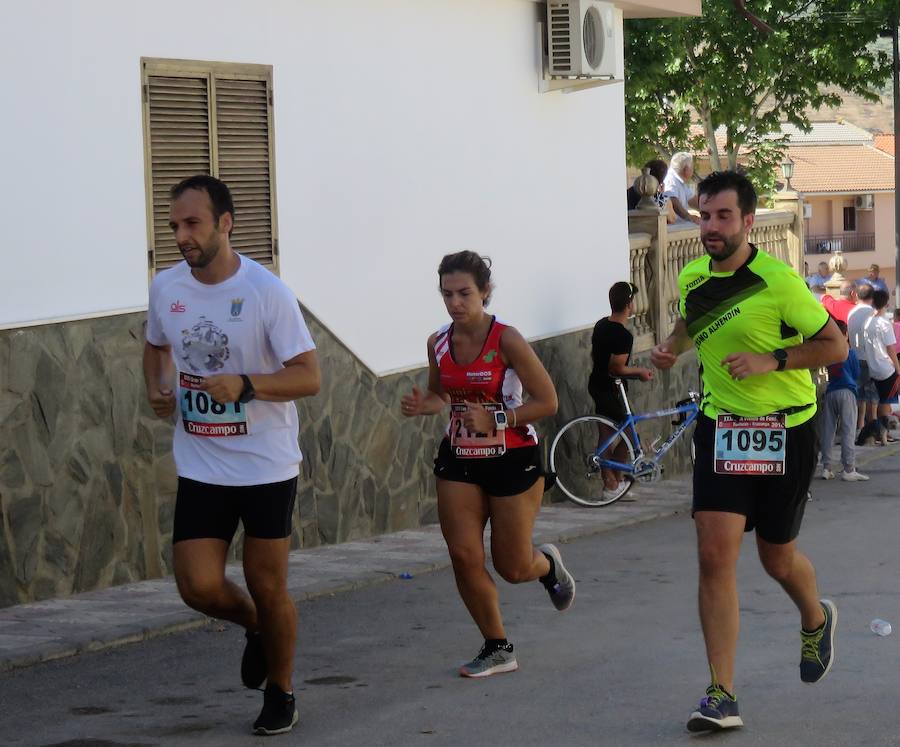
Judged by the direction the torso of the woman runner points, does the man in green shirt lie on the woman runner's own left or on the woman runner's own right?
on the woman runner's own left

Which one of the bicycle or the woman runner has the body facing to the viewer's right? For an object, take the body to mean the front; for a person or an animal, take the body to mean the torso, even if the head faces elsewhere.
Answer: the bicycle

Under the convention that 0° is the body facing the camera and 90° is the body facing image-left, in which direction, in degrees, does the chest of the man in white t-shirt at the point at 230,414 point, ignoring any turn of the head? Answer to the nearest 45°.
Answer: approximately 45°

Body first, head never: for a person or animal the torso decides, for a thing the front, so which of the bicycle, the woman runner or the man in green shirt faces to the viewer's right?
the bicycle

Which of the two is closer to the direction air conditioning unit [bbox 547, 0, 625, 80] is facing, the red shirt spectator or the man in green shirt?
the man in green shirt

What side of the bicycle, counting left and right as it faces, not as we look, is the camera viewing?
right

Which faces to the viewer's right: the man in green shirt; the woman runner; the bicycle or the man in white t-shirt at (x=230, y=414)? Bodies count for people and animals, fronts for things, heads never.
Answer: the bicycle

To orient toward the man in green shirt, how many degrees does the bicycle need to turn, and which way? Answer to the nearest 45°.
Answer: approximately 90° to its right
